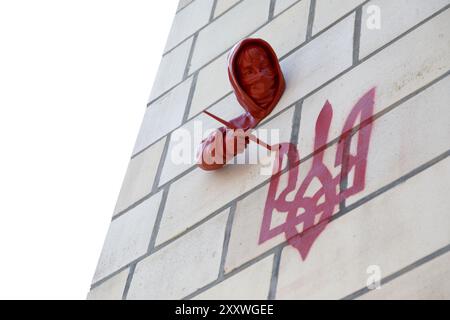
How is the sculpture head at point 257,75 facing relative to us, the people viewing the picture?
facing the viewer
